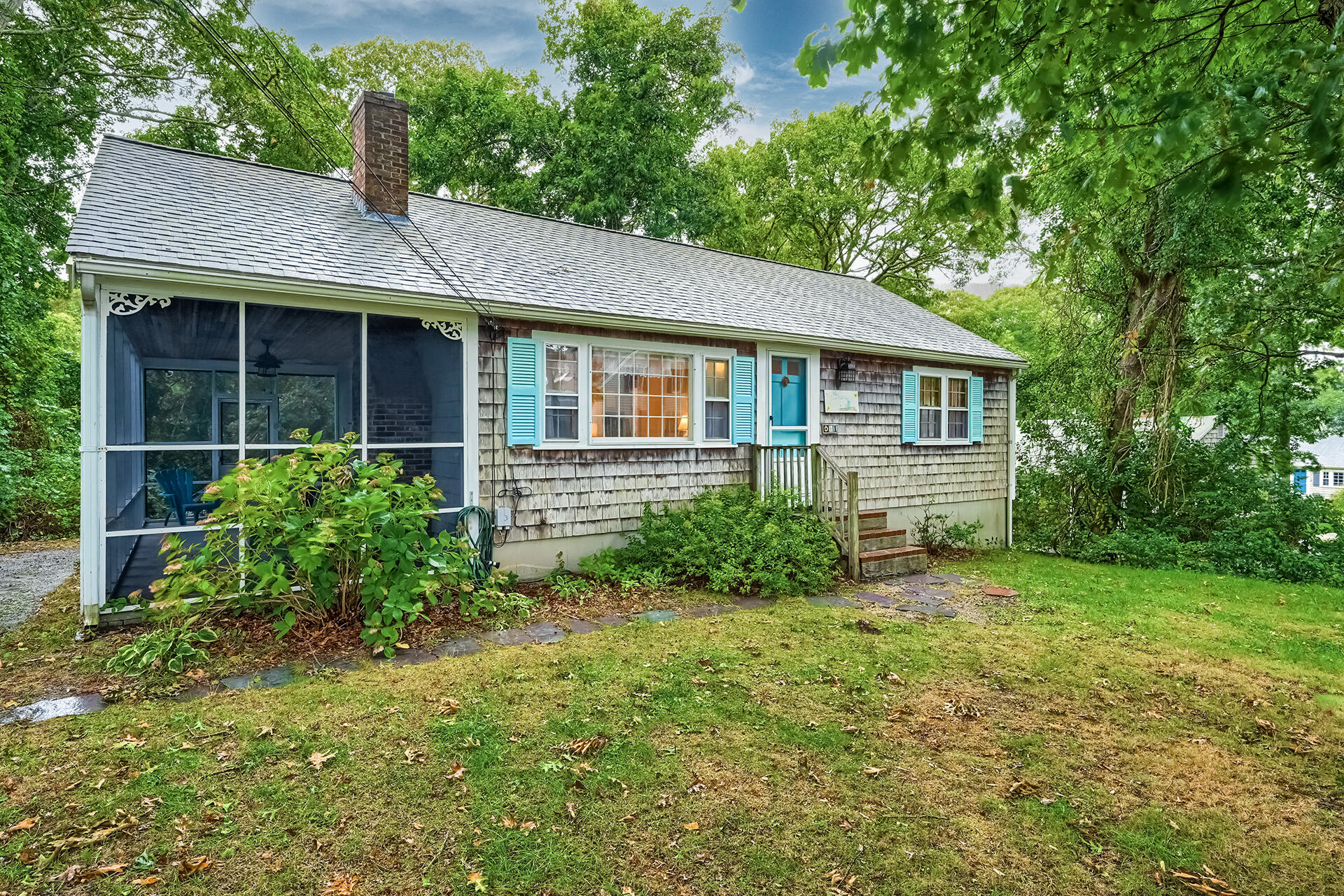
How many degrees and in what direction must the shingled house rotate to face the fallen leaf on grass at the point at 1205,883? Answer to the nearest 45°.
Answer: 0° — it already faces it

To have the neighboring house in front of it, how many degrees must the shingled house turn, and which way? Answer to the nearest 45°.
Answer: approximately 90° to its left

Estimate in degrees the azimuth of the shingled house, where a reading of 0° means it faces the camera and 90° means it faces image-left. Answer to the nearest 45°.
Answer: approximately 315°

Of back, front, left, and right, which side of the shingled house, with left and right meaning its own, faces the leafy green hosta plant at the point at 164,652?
right

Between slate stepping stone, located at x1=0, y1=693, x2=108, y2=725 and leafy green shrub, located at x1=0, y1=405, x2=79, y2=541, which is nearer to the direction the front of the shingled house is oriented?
the slate stepping stone

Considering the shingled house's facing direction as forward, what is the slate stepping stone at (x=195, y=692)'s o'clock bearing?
The slate stepping stone is roughly at 2 o'clock from the shingled house.

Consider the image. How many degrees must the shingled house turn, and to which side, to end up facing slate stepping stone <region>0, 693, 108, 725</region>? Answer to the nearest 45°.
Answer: approximately 90° to its right

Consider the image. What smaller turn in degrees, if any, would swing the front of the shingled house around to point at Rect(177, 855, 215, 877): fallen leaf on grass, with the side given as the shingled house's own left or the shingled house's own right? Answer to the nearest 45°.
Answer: approximately 45° to the shingled house's own right

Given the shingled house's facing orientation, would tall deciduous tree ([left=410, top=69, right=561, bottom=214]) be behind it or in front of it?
behind

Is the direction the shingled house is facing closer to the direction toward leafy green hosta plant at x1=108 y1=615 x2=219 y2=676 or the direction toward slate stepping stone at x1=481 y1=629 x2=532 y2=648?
the slate stepping stone
